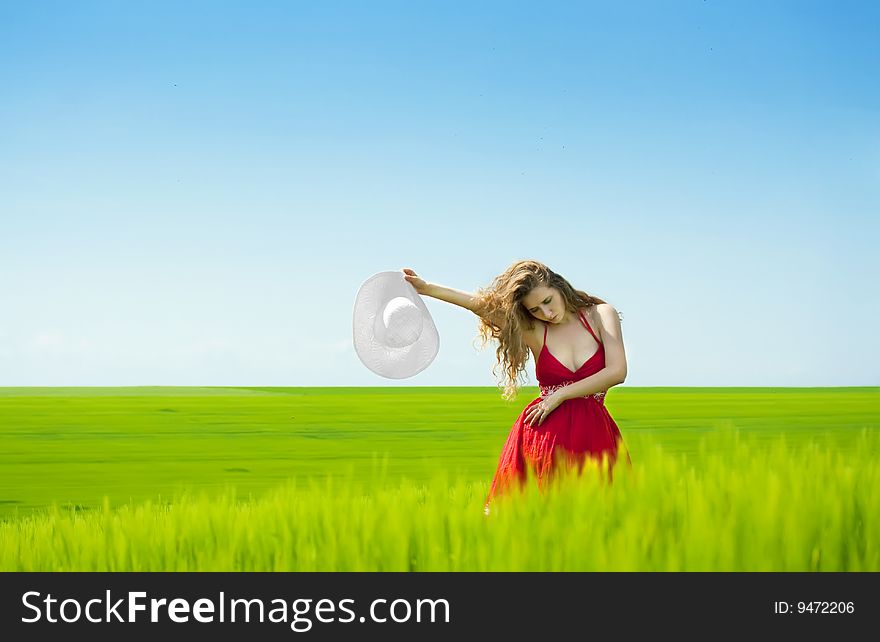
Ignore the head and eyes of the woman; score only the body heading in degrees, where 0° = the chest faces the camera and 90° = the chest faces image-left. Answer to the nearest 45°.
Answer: approximately 0°

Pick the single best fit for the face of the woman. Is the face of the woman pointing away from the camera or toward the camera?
toward the camera
